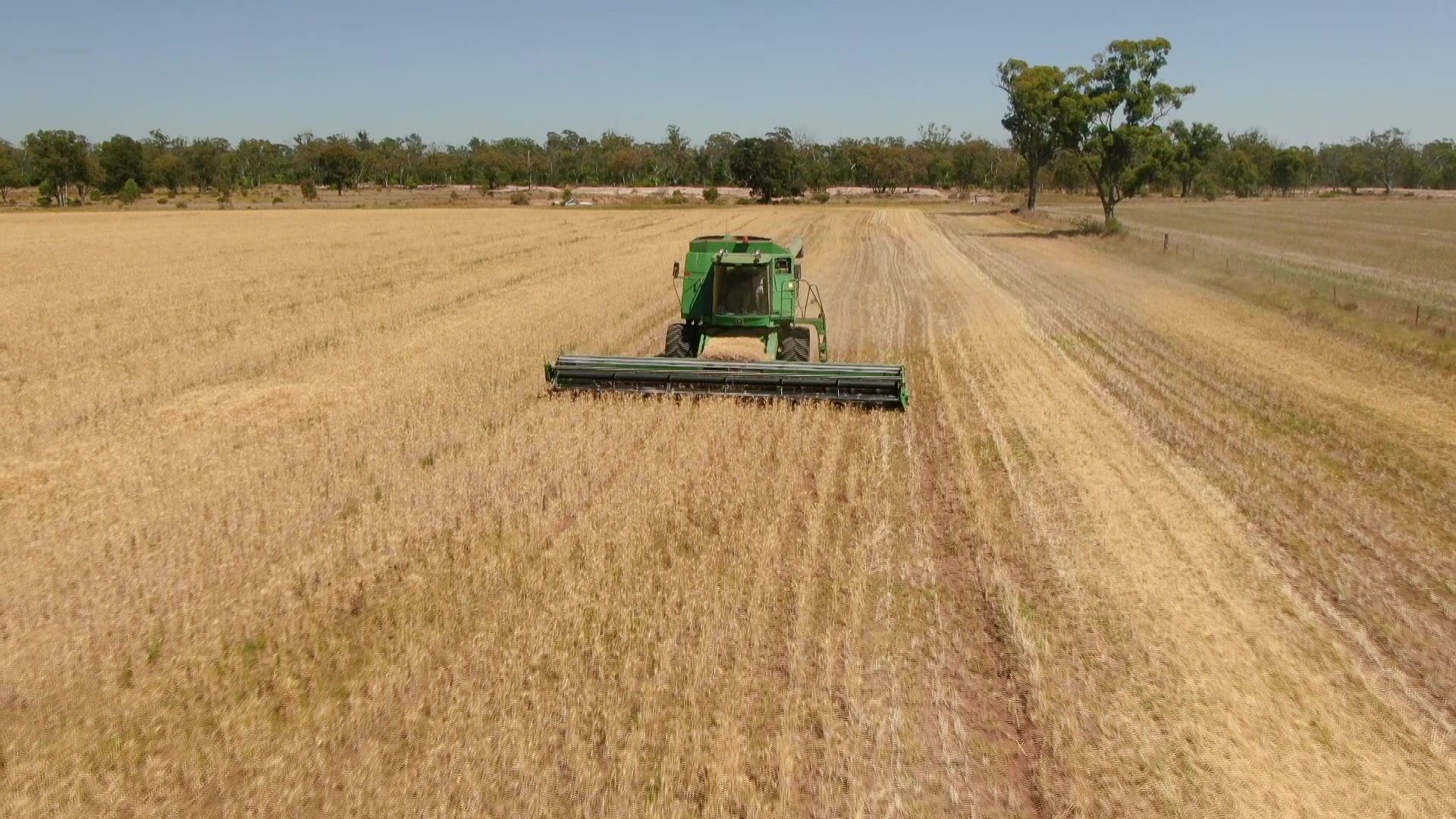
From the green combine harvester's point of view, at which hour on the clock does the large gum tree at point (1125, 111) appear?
The large gum tree is roughly at 7 o'clock from the green combine harvester.

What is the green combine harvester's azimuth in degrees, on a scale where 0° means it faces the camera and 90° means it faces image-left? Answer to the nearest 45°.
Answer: approximately 0°
